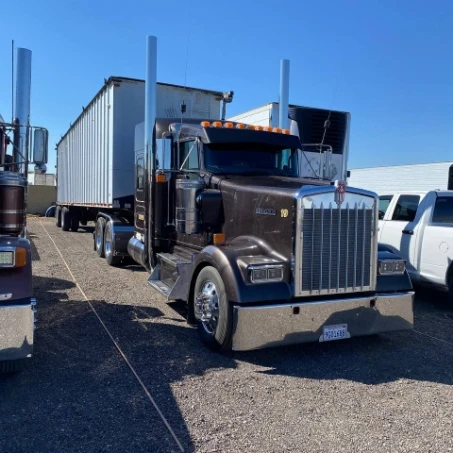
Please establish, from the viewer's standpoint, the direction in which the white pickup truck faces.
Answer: facing away from the viewer and to the left of the viewer

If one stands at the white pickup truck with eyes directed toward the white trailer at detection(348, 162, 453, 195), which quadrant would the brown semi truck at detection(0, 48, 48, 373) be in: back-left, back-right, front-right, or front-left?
back-left

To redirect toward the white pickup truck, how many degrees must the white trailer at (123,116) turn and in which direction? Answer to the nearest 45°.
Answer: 0° — it already faces it

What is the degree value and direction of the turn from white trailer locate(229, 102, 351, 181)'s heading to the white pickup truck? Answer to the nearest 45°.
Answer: approximately 45° to its right

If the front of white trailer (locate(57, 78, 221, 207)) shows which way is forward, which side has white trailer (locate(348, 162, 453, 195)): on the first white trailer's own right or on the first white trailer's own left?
on the first white trailer's own left

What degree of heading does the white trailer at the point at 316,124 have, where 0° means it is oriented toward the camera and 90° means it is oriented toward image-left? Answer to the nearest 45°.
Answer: approximately 315°

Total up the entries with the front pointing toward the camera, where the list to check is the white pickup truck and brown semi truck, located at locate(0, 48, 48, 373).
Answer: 1

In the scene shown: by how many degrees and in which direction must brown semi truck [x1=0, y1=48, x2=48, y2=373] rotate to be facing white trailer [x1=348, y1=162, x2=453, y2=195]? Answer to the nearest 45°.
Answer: approximately 135° to its left

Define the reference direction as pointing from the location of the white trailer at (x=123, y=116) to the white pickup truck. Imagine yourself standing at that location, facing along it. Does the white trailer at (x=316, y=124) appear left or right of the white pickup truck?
left
